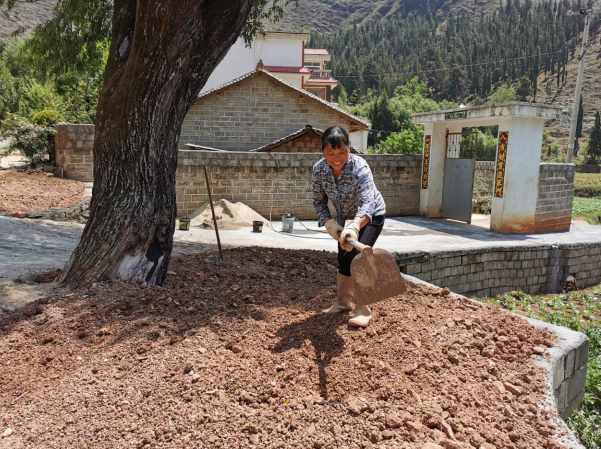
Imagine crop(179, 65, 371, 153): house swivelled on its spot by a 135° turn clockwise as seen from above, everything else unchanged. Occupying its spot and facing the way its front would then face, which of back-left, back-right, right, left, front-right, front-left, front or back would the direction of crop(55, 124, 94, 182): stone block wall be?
front

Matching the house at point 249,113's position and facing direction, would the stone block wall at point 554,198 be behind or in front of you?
in front

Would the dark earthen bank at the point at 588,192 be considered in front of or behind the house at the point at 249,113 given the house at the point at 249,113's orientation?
in front

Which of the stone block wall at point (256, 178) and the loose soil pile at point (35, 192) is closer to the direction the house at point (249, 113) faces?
the stone block wall

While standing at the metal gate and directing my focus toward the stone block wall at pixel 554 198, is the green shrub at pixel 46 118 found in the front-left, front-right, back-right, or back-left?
back-right
